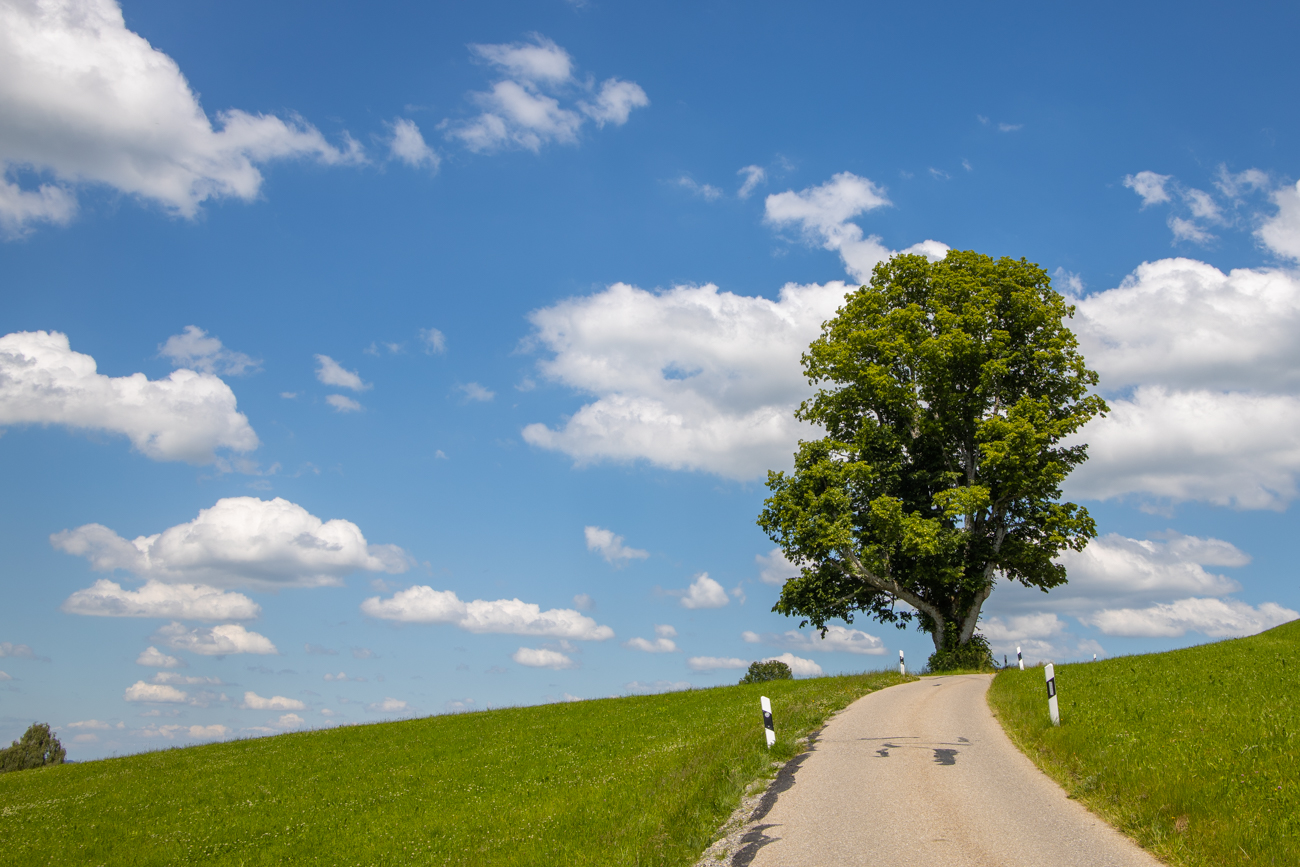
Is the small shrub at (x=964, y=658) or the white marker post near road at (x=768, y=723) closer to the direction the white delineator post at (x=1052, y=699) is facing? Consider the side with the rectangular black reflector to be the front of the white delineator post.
the white marker post near road

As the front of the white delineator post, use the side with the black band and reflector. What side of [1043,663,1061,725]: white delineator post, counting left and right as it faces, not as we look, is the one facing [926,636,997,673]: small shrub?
back

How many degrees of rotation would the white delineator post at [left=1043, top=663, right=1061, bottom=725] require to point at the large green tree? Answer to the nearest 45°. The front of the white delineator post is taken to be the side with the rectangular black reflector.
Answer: approximately 180°

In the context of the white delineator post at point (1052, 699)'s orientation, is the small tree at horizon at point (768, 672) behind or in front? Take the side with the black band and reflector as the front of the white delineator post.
behind

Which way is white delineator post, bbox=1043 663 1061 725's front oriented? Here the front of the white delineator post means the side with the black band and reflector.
toward the camera
